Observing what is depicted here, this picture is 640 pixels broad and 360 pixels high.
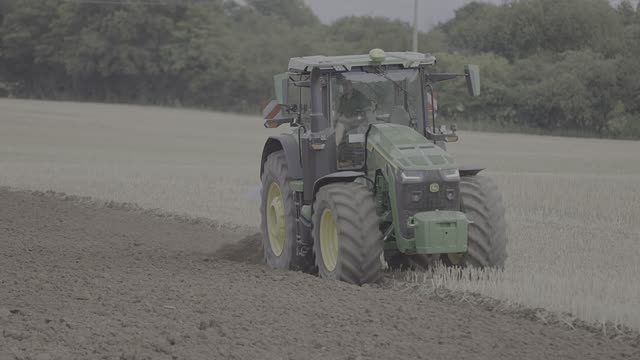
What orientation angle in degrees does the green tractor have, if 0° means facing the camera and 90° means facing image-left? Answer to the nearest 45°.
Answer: approximately 315°
